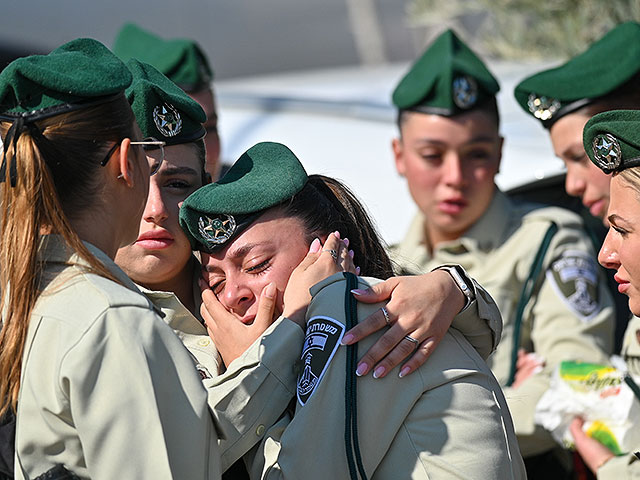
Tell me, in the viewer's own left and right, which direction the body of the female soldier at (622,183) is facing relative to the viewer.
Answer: facing to the left of the viewer

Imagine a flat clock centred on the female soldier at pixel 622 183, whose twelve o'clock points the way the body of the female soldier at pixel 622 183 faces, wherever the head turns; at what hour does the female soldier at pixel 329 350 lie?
the female soldier at pixel 329 350 is roughly at 11 o'clock from the female soldier at pixel 622 183.

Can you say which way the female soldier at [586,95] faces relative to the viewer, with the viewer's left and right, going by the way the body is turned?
facing to the left of the viewer

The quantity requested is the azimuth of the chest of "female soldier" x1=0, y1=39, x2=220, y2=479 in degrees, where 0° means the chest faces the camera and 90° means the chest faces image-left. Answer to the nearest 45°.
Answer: approximately 225°

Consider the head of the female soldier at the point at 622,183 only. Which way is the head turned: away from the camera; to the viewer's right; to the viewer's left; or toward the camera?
to the viewer's left

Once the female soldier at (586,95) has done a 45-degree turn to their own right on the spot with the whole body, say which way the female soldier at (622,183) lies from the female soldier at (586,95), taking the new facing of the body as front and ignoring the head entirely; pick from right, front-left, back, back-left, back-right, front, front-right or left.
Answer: back-left

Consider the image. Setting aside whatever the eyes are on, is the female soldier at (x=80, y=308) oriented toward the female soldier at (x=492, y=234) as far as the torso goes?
yes

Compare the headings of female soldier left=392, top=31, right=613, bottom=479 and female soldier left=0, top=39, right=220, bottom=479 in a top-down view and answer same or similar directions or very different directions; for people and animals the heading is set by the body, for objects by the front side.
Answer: very different directions
